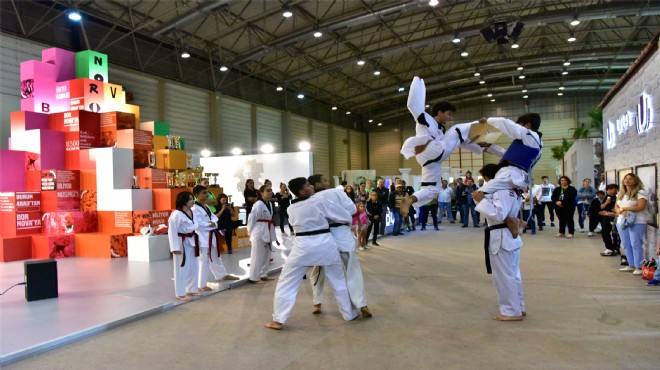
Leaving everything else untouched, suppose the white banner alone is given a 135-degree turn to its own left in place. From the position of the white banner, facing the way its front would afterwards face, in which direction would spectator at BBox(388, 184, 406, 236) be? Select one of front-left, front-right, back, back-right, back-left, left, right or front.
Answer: right

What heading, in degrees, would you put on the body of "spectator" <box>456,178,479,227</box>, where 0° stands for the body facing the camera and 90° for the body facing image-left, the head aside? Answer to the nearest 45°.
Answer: approximately 0°

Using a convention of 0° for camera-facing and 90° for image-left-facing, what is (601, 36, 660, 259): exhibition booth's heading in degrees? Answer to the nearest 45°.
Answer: approximately 45°

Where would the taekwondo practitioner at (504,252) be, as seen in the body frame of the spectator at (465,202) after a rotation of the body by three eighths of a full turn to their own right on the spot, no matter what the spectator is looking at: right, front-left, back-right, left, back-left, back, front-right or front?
back-left

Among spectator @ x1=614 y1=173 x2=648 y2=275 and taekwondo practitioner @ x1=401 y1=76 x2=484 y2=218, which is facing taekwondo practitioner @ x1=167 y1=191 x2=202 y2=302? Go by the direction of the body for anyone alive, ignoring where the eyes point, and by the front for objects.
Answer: the spectator

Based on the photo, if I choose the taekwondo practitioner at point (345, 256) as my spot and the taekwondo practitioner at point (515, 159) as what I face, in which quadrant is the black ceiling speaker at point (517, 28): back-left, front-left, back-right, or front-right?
front-left

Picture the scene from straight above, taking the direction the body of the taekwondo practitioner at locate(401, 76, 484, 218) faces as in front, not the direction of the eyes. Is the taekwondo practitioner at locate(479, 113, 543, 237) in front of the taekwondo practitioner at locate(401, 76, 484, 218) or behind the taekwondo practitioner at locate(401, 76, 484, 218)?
in front

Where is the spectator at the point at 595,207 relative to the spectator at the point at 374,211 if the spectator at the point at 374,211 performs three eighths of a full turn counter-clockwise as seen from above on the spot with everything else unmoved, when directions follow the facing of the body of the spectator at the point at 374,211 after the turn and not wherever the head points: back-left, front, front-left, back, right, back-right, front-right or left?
right

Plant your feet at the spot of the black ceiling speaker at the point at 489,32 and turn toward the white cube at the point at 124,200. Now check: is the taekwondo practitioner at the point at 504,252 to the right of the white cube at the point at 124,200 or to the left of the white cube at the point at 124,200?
left

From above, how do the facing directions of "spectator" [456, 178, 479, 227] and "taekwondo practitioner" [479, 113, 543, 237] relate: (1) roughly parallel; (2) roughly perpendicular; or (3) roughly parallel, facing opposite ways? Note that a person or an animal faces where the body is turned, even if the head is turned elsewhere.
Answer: roughly perpendicular

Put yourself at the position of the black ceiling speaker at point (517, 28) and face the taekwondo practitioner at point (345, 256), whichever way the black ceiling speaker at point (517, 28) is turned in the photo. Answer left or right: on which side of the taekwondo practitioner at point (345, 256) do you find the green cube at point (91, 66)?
right

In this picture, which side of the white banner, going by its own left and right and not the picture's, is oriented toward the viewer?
front

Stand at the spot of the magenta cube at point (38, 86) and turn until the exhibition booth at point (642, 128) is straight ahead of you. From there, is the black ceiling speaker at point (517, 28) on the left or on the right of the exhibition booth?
left
